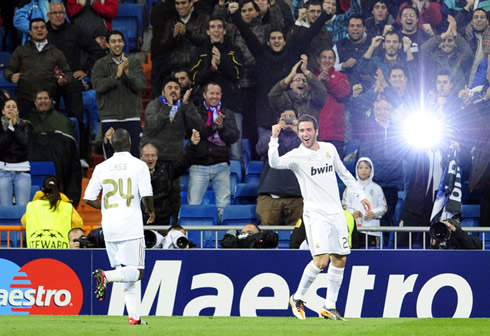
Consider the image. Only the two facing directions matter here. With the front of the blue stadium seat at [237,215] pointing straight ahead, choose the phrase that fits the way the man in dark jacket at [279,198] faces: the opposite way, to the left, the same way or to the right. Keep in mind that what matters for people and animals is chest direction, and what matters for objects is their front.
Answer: the same way

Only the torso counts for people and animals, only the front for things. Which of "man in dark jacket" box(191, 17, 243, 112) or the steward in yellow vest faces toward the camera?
the man in dark jacket

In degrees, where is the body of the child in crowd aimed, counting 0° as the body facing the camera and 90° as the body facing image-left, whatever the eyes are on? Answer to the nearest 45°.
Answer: approximately 0°

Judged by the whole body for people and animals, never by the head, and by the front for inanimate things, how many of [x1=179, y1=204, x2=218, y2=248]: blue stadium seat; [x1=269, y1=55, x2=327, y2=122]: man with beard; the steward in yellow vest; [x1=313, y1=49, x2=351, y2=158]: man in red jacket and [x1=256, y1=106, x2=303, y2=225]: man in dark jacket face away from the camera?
1

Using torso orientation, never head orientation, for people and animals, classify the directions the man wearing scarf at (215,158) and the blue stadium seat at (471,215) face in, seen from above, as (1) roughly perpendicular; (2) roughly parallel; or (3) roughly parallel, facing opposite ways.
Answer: roughly parallel

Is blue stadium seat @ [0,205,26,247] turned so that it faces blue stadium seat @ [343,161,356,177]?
no

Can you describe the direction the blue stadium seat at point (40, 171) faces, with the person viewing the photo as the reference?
facing the viewer

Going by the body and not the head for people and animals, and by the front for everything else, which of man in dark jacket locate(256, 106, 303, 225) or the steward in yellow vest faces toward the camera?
the man in dark jacket

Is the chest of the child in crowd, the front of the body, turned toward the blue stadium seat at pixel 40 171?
no

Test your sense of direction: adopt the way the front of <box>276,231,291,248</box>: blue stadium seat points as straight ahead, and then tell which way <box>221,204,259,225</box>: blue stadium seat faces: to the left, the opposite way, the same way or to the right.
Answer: the same way

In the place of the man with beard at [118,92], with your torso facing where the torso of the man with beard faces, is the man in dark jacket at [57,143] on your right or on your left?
on your right

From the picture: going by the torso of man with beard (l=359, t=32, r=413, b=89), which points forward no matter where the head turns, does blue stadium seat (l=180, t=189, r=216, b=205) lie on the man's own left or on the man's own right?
on the man's own right

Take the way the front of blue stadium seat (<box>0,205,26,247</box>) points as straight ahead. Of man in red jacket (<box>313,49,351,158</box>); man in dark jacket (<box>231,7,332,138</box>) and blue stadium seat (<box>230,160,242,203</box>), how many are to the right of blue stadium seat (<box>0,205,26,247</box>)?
0

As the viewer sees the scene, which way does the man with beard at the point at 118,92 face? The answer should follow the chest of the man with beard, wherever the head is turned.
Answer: toward the camera

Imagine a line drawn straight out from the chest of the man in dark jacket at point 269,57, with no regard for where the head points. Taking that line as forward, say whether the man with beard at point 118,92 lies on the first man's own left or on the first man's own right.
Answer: on the first man's own right

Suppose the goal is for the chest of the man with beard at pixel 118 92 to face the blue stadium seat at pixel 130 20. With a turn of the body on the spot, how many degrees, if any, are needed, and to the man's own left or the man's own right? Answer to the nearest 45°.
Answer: approximately 180°

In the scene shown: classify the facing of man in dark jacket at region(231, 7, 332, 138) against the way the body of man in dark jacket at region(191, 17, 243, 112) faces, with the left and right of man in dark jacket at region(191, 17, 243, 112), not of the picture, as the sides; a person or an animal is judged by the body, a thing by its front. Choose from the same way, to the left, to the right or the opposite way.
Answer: the same way

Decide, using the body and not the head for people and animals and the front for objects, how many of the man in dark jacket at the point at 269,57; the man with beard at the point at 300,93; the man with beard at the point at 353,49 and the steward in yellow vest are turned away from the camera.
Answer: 1

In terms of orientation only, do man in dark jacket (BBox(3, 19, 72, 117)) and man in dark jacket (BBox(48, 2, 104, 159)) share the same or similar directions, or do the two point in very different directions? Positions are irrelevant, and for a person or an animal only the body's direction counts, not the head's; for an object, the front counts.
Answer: same or similar directions

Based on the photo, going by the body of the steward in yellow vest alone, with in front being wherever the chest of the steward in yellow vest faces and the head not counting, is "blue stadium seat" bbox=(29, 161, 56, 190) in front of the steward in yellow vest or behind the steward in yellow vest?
in front

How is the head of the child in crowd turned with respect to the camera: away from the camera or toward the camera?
toward the camera

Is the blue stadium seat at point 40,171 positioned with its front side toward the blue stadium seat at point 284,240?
no
